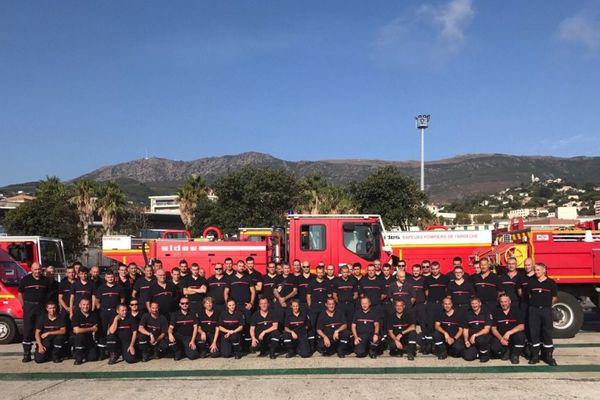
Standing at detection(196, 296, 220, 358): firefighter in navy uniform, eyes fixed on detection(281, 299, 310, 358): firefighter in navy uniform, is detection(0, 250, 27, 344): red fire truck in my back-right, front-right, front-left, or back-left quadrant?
back-left

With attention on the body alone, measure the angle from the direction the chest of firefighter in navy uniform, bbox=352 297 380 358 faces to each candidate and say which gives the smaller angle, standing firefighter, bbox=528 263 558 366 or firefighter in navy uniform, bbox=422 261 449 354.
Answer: the standing firefighter

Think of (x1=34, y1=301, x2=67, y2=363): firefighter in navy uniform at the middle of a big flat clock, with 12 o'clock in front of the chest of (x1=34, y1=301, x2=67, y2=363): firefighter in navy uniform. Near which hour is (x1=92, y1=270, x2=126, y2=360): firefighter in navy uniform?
(x1=92, y1=270, x2=126, y2=360): firefighter in navy uniform is roughly at 9 o'clock from (x1=34, y1=301, x2=67, y2=363): firefighter in navy uniform.

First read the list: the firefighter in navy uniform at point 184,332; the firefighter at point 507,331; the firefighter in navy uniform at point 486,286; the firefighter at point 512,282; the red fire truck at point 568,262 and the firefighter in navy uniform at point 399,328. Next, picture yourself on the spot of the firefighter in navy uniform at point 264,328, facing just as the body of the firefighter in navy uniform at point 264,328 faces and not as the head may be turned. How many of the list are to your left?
5

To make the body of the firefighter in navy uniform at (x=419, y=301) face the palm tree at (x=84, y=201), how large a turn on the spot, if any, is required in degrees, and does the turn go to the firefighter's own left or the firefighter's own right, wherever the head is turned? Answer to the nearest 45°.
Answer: approximately 135° to the firefighter's own right

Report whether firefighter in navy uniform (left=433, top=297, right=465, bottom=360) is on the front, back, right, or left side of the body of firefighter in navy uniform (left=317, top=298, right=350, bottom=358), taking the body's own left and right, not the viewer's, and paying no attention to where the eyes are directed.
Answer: left

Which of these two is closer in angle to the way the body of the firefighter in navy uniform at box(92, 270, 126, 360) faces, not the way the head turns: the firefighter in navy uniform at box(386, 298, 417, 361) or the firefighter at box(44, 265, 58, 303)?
the firefighter in navy uniform

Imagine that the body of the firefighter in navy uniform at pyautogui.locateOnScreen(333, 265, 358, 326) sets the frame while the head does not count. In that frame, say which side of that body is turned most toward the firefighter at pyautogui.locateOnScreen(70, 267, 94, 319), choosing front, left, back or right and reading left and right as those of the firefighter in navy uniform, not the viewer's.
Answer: right
